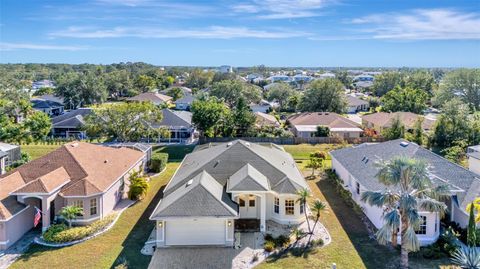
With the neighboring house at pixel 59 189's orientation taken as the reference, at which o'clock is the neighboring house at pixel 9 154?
the neighboring house at pixel 9 154 is roughly at 4 o'clock from the neighboring house at pixel 59 189.

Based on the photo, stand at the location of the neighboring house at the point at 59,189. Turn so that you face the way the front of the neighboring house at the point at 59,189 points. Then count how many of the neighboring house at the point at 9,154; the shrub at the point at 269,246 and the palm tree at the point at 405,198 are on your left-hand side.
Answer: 2

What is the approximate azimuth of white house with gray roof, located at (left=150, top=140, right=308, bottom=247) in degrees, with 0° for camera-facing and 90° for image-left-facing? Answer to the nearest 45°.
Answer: approximately 0°

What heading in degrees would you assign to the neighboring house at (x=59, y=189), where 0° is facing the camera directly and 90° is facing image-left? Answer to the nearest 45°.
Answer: approximately 45°

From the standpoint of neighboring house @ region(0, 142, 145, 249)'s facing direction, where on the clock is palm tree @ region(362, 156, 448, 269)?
The palm tree is roughly at 9 o'clock from the neighboring house.

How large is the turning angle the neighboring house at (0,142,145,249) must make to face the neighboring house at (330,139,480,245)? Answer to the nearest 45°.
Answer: approximately 135° to its left

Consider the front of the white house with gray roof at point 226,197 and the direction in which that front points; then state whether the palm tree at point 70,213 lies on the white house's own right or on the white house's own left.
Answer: on the white house's own right
